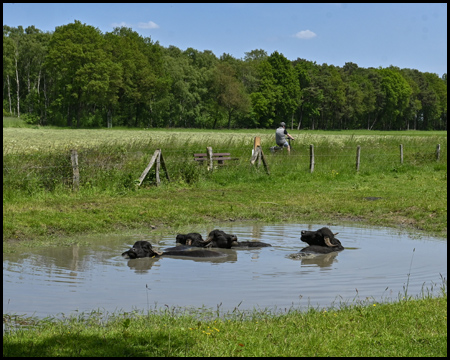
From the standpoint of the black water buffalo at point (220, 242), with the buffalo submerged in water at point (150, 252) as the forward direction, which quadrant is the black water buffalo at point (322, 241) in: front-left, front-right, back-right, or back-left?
back-left

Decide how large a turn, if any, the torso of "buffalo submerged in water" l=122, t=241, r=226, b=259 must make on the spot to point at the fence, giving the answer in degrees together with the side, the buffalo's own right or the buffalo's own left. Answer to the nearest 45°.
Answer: approximately 90° to the buffalo's own right

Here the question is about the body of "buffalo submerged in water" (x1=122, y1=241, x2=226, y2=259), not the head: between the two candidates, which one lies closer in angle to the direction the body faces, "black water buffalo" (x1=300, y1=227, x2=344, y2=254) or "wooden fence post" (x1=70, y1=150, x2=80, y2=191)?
the wooden fence post

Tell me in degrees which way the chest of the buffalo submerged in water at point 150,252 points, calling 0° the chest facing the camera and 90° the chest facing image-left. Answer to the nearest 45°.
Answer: approximately 90°

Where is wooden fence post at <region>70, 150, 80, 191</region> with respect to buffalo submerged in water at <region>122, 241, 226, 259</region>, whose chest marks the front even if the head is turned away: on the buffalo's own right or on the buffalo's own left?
on the buffalo's own right

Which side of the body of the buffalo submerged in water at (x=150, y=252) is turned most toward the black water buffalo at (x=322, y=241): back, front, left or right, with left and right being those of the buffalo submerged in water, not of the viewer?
back

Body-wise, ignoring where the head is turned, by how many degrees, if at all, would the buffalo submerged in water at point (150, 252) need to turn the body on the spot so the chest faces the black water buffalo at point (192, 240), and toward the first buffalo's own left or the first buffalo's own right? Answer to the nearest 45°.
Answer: approximately 135° to the first buffalo's own right

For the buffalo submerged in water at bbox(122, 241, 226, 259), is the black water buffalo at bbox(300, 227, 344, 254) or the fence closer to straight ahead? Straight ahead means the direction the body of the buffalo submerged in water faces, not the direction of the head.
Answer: the fence
